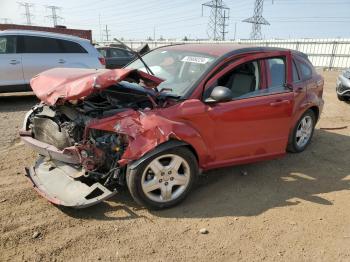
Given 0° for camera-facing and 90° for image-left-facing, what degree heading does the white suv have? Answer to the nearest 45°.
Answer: approximately 90°

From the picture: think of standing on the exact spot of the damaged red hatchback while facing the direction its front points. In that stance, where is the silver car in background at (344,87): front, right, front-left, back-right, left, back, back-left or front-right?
back

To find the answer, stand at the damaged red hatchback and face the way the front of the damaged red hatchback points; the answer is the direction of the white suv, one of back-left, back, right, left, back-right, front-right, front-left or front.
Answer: right

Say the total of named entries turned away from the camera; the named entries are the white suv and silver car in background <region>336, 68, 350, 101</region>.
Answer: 0

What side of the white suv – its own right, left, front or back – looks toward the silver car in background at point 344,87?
back

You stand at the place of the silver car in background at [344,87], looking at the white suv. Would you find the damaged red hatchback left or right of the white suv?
left

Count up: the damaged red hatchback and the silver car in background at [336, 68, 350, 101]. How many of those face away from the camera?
0

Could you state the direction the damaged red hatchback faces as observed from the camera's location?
facing the viewer and to the left of the viewer
